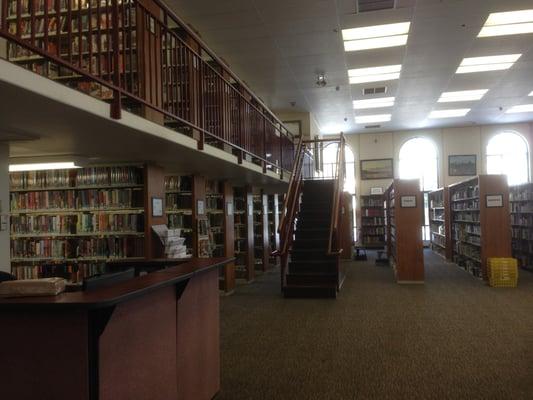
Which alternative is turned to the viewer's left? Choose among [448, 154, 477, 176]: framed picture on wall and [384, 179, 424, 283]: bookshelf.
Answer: the bookshelf

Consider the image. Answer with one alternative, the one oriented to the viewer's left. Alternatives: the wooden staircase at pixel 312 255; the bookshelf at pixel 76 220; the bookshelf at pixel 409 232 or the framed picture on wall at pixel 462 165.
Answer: the bookshelf at pixel 409 232

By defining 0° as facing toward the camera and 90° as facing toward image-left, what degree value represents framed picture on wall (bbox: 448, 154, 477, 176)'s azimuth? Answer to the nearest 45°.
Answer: approximately 0°

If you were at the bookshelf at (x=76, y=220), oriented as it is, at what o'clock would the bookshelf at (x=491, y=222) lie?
the bookshelf at (x=491, y=222) is roughly at 9 o'clock from the bookshelf at (x=76, y=220).

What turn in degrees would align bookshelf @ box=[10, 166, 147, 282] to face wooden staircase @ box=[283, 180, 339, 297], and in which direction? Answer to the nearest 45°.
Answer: approximately 90° to its left

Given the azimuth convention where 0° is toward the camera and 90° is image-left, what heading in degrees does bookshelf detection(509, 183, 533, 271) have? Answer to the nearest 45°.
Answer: approximately 45°

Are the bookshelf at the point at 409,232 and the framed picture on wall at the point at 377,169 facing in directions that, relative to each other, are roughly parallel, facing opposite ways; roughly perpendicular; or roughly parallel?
roughly perpendicular

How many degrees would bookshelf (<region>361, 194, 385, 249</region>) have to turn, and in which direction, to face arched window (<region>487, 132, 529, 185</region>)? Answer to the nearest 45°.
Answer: approximately 90° to its left
